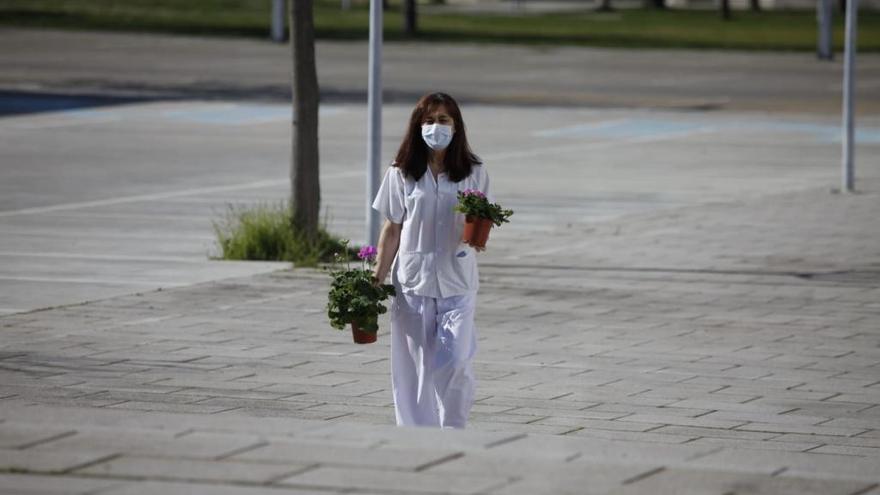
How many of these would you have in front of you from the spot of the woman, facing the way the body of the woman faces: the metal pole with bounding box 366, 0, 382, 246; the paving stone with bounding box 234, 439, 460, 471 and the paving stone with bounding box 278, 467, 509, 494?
2

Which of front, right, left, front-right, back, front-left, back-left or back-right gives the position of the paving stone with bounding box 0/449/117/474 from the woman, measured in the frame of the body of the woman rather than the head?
front-right

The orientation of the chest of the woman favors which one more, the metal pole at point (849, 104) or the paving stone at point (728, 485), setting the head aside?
the paving stone

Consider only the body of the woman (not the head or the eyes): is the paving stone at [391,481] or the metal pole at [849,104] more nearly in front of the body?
the paving stone

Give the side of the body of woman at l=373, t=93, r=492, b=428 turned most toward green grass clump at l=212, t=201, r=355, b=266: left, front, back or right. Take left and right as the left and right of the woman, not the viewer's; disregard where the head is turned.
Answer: back

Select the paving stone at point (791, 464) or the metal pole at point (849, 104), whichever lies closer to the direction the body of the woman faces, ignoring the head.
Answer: the paving stone

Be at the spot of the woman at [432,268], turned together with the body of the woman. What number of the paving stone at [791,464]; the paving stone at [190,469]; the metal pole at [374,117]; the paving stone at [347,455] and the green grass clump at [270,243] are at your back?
2

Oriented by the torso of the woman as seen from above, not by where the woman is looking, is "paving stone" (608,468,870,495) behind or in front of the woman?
in front

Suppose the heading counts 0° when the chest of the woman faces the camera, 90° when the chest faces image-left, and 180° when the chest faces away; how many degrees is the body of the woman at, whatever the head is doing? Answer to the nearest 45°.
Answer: approximately 0°

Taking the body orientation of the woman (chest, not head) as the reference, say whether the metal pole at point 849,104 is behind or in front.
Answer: behind

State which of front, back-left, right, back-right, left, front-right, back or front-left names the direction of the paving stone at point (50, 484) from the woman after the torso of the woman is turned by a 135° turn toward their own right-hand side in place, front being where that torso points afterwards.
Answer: left

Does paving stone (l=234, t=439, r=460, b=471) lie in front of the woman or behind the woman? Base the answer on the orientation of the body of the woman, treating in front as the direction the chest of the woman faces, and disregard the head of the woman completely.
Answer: in front

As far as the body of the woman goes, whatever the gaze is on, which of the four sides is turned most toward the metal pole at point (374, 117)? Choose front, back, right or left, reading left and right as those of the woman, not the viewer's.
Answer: back

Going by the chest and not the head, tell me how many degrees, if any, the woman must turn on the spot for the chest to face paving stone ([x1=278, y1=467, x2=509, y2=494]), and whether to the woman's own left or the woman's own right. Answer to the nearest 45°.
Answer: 0° — they already face it
